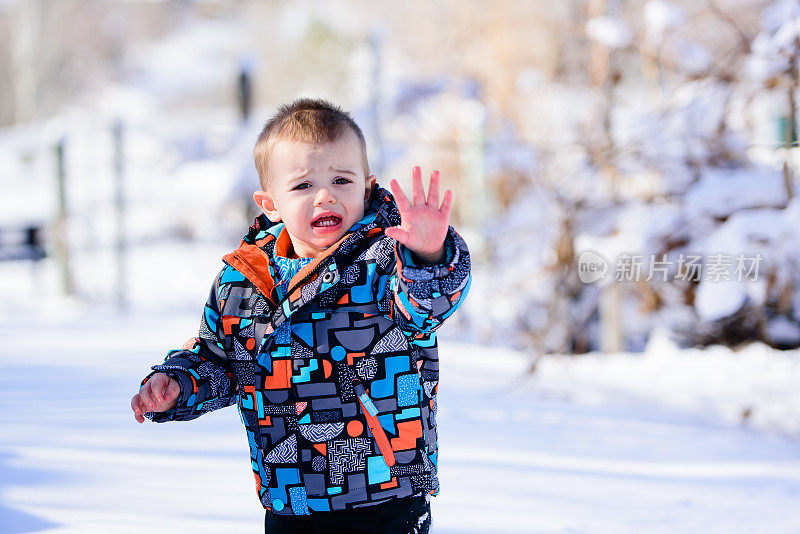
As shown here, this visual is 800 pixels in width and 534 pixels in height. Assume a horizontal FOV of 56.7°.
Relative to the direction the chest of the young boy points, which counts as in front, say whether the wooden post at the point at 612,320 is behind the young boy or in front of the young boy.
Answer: behind

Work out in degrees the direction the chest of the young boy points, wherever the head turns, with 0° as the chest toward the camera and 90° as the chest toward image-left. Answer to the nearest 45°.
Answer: approximately 45°

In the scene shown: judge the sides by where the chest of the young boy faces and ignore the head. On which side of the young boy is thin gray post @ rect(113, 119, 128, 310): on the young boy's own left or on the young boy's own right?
on the young boy's own right

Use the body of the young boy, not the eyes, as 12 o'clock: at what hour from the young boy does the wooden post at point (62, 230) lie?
The wooden post is roughly at 4 o'clock from the young boy.

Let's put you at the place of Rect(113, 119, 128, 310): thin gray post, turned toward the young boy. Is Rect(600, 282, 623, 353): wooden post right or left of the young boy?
left

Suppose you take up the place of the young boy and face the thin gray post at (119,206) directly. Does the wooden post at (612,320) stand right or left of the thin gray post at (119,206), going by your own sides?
right
